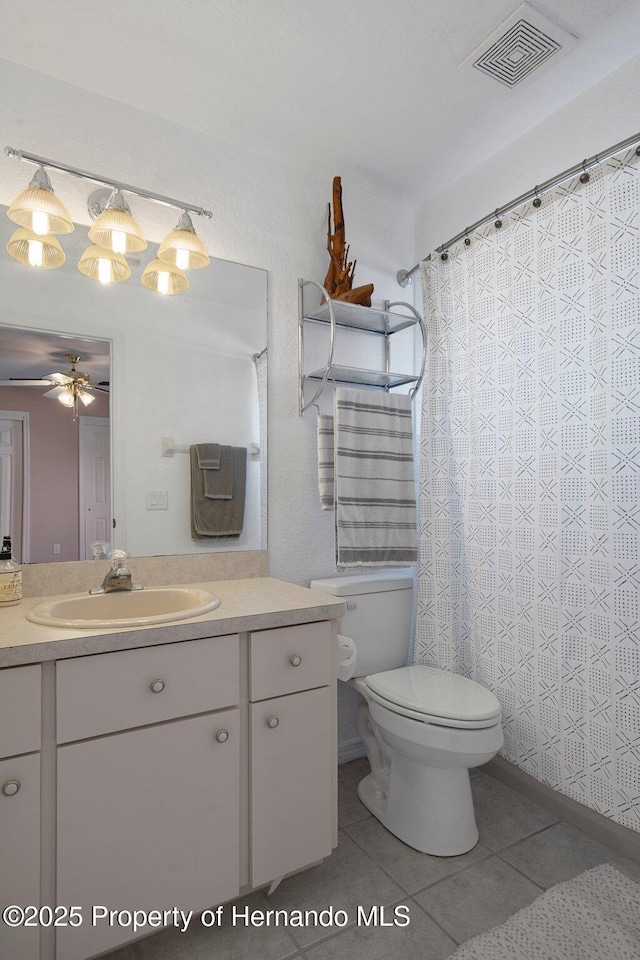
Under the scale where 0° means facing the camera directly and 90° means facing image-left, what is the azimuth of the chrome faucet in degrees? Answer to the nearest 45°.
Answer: approximately 0°

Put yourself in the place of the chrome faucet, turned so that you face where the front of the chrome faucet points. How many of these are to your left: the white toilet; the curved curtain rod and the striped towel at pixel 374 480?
3

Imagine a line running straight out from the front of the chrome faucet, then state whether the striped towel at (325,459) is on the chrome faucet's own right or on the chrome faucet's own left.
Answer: on the chrome faucet's own left

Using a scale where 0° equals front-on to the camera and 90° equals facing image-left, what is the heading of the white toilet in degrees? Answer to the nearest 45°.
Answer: approximately 315°

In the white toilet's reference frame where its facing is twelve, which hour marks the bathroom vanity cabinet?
The bathroom vanity cabinet is roughly at 3 o'clock from the white toilet.

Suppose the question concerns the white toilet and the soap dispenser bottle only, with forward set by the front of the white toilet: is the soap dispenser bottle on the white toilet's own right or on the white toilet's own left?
on the white toilet's own right
